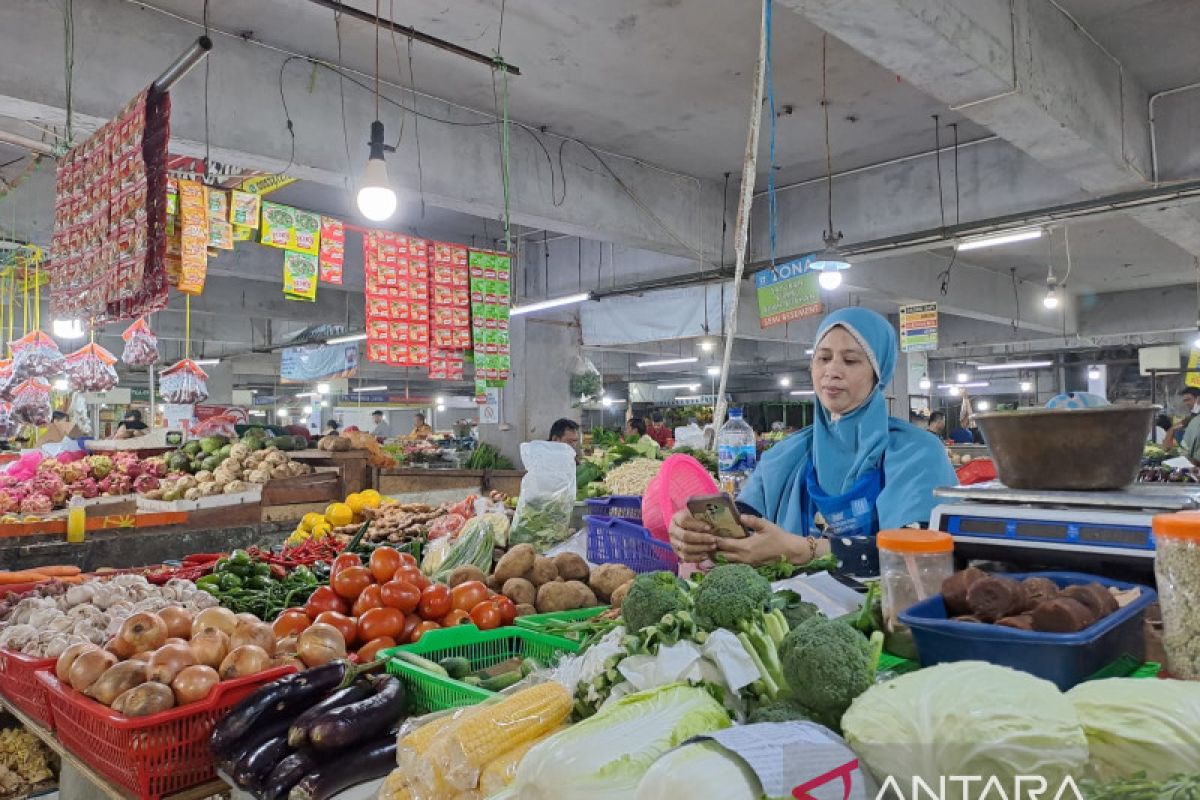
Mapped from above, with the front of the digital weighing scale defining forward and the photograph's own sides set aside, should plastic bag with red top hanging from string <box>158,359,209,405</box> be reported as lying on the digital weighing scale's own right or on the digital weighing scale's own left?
on the digital weighing scale's own right

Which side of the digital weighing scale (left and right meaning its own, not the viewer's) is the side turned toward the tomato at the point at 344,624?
right

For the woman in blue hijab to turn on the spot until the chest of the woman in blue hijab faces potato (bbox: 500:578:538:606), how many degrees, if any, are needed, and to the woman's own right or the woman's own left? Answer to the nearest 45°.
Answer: approximately 45° to the woman's own right

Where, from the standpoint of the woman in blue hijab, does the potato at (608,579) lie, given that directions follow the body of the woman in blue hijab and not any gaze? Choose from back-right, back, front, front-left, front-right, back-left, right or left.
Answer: front-right

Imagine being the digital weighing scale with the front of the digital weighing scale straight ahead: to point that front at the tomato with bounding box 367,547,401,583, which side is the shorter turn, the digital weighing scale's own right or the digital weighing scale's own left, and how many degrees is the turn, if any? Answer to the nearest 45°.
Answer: approximately 90° to the digital weighing scale's own right

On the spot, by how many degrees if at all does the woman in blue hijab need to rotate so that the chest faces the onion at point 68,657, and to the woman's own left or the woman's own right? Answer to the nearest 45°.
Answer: approximately 45° to the woman's own right

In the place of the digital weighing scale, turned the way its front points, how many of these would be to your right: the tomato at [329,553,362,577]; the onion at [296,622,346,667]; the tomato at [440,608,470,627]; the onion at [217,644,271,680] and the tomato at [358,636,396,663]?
5

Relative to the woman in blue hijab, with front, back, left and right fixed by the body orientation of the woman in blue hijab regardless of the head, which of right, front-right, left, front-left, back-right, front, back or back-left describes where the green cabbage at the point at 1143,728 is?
front-left

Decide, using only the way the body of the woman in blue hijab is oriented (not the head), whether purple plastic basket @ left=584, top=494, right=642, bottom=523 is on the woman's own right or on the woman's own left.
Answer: on the woman's own right

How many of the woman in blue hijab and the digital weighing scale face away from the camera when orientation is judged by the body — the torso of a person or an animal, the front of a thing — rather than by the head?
0

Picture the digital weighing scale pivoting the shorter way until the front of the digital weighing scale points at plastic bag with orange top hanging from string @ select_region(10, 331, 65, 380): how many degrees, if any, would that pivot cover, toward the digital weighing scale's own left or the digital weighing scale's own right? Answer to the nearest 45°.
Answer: approximately 90° to the digital weighing scale's own right

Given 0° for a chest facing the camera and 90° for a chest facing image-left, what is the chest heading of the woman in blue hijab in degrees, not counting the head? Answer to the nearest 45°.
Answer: approximately 45°

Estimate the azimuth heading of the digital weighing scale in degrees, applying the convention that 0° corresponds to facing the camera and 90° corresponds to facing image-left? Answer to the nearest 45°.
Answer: approximately 0°

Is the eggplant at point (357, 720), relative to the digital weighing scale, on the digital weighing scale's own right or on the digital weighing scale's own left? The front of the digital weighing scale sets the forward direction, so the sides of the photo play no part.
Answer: on the digital weighing scale's own right

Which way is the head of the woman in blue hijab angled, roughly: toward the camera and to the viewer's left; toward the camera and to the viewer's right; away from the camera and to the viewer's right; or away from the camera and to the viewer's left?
toward the camera and to the viewer's left

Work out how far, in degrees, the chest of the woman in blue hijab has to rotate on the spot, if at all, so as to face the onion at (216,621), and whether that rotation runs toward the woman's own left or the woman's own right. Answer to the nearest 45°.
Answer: approximately 45° to the woman's own right

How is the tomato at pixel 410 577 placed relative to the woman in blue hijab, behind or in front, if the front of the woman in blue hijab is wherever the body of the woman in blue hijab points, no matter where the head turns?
in front
